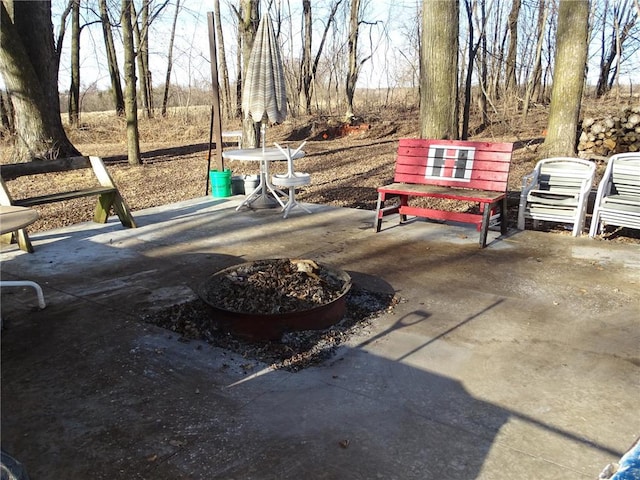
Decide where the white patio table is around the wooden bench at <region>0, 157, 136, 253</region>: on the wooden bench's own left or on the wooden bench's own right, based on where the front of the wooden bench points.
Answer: on the wooden bench's own left

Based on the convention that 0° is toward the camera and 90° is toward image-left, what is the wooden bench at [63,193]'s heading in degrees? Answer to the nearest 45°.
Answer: approximately 315°

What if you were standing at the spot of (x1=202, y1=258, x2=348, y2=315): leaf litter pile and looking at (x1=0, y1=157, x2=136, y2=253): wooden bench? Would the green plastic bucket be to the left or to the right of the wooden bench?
right

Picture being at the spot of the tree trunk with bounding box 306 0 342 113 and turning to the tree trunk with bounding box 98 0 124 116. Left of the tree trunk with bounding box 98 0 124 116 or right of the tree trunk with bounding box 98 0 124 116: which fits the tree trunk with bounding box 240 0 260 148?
left

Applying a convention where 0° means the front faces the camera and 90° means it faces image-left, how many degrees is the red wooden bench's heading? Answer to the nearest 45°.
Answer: approximately 45°

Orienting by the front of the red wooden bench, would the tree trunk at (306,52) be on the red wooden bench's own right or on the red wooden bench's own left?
on the red wooden bench's own right

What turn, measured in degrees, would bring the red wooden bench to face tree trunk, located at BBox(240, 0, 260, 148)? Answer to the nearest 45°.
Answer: approximately 90° to its right

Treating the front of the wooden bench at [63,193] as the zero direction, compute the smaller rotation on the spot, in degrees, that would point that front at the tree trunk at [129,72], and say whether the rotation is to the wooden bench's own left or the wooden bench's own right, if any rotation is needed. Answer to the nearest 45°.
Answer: approximately 135° to the wooden bench's own left

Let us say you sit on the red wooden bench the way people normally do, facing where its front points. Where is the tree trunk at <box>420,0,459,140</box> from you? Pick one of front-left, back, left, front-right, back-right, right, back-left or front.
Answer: back-right
